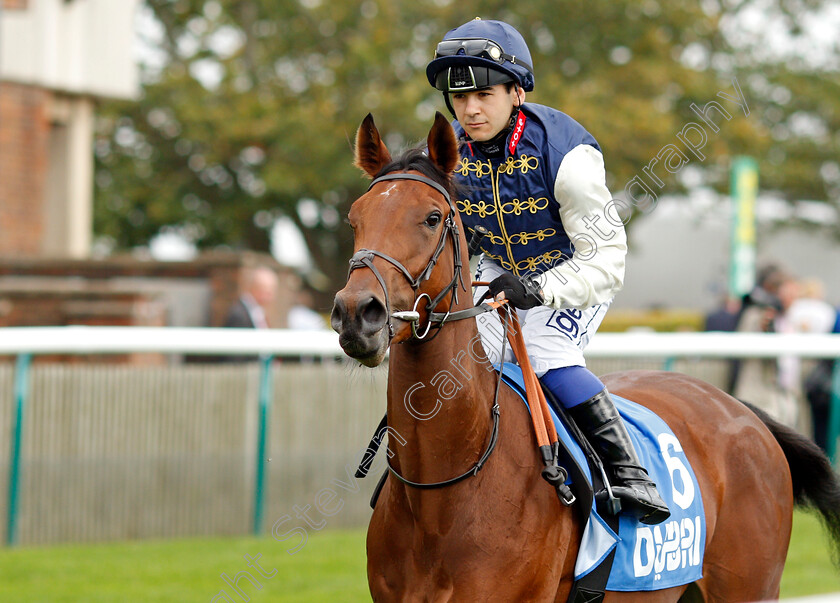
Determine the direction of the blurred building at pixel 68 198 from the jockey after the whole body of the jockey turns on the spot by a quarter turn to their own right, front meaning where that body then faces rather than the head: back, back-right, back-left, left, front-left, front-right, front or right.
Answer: front

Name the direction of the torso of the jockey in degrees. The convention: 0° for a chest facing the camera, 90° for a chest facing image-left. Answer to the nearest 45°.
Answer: approximately 45°

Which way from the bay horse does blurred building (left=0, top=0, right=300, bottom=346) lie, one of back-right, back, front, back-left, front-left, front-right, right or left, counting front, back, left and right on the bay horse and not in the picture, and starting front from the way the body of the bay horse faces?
right

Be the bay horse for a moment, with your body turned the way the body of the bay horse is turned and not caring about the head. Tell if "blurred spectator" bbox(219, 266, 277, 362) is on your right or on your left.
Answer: on your right

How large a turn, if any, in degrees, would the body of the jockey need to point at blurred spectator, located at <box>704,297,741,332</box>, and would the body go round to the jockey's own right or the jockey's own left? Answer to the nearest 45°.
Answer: approximately 135° to the jockey's own right

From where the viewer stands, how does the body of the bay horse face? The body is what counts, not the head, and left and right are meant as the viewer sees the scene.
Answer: facing the viewer and to the left of the viewer
